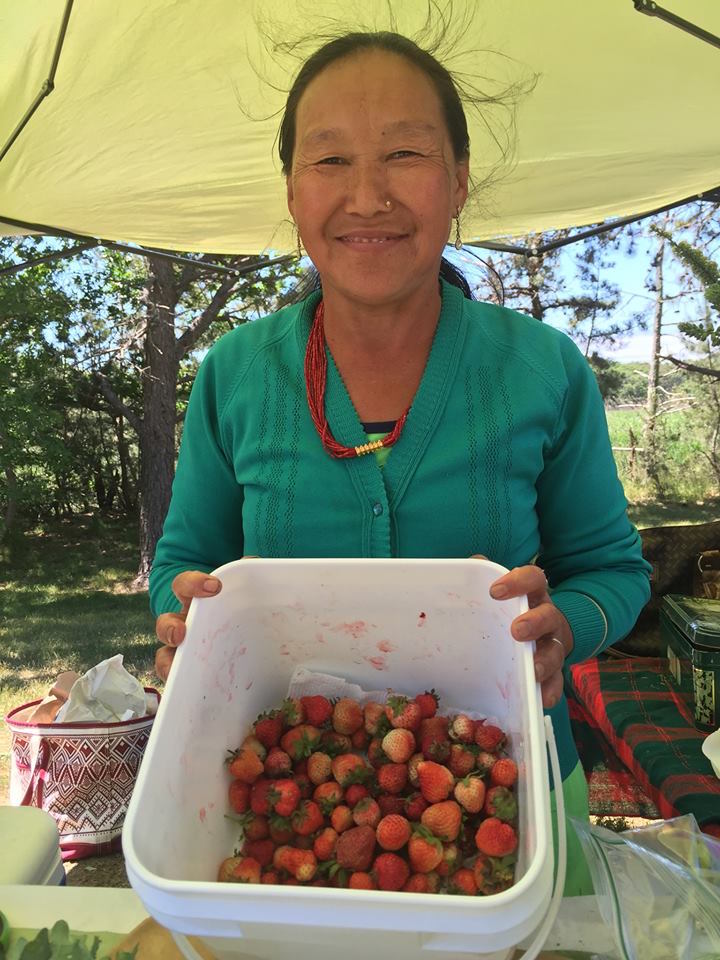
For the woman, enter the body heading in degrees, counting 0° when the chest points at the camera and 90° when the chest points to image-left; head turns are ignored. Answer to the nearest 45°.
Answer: approximately 0°

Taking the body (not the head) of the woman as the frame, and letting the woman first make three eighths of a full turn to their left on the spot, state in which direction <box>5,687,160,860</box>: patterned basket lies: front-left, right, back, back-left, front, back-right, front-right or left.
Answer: left
